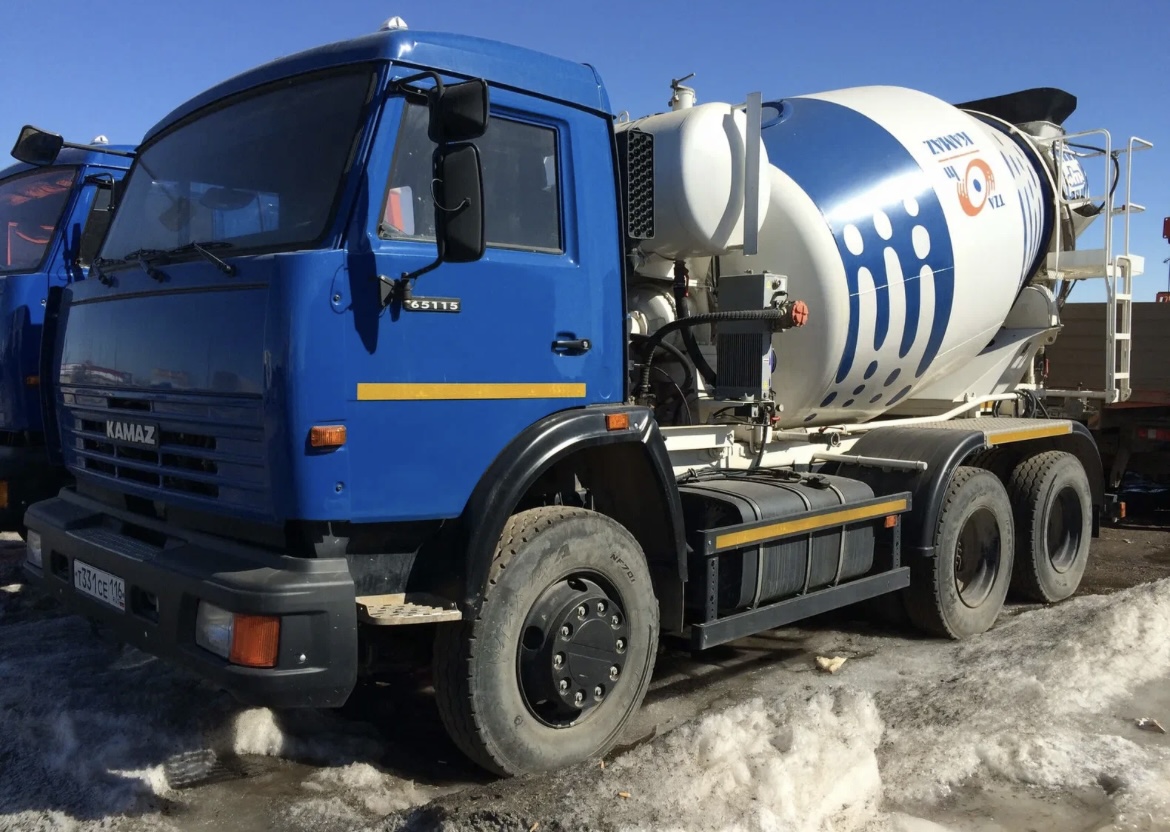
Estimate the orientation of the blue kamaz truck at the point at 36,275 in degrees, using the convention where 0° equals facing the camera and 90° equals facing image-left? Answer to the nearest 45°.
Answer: approximately 45°

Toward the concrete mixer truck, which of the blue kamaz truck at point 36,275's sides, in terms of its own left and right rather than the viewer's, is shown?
left

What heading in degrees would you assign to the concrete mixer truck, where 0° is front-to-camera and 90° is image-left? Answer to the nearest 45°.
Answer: approximately 45°

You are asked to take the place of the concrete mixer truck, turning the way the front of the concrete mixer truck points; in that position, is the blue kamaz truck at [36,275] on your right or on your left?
on your right
